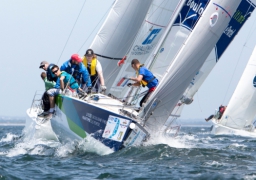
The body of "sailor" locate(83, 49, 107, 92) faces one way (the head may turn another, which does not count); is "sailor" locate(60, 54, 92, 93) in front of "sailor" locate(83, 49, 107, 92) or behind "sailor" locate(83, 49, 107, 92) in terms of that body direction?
in front

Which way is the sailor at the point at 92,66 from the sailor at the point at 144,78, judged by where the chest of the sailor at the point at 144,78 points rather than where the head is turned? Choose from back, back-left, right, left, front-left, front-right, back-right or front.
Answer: front-right

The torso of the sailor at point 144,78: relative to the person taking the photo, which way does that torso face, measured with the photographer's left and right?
facing to the left of the viewer

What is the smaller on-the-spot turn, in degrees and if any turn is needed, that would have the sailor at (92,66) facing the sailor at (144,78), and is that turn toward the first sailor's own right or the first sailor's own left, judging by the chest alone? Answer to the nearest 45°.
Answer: approximately 45° to the first sailor's own left

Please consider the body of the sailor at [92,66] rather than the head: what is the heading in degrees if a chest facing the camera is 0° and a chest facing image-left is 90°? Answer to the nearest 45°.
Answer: approximately 0°

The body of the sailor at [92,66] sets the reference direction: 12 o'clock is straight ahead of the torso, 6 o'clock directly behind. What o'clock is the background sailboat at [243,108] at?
The background sailboat is roughly at 7 o'clock from the sailor.

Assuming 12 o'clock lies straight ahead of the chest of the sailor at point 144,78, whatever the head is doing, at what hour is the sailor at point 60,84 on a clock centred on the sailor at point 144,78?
the sailor at point 60,84 is roughly at 12 o'clock from the sailor at point 144,78.

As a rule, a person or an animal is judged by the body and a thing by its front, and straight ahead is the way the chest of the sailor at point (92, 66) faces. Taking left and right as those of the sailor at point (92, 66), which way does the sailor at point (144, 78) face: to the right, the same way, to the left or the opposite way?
to the right

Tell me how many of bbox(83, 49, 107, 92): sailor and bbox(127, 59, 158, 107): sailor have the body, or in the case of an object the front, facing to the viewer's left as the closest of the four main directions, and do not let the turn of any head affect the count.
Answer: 1
